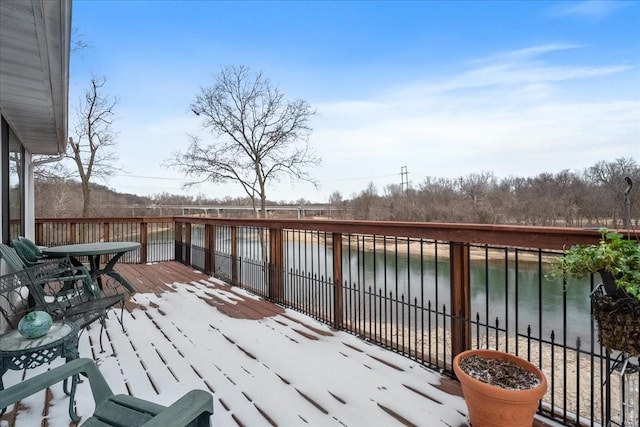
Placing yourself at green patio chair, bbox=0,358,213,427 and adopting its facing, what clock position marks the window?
The window is roughly at 10 o'clock from the green patio chair.

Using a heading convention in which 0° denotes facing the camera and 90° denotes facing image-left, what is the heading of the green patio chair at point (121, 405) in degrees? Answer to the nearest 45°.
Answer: approximately 225°

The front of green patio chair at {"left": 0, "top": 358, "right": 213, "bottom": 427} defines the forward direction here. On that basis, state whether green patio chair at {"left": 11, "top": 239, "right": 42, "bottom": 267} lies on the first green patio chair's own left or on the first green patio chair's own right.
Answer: on the first green patio chair's own left

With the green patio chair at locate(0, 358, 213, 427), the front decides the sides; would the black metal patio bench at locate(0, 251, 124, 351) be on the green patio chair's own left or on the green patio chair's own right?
on the green patio chair's own left

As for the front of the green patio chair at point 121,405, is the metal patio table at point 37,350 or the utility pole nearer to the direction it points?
the utility pole

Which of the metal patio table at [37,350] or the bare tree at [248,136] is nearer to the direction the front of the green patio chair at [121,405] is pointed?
the bare tree

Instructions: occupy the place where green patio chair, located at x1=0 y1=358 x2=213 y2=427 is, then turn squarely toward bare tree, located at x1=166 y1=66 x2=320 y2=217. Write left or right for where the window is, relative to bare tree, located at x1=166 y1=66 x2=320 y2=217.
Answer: left
